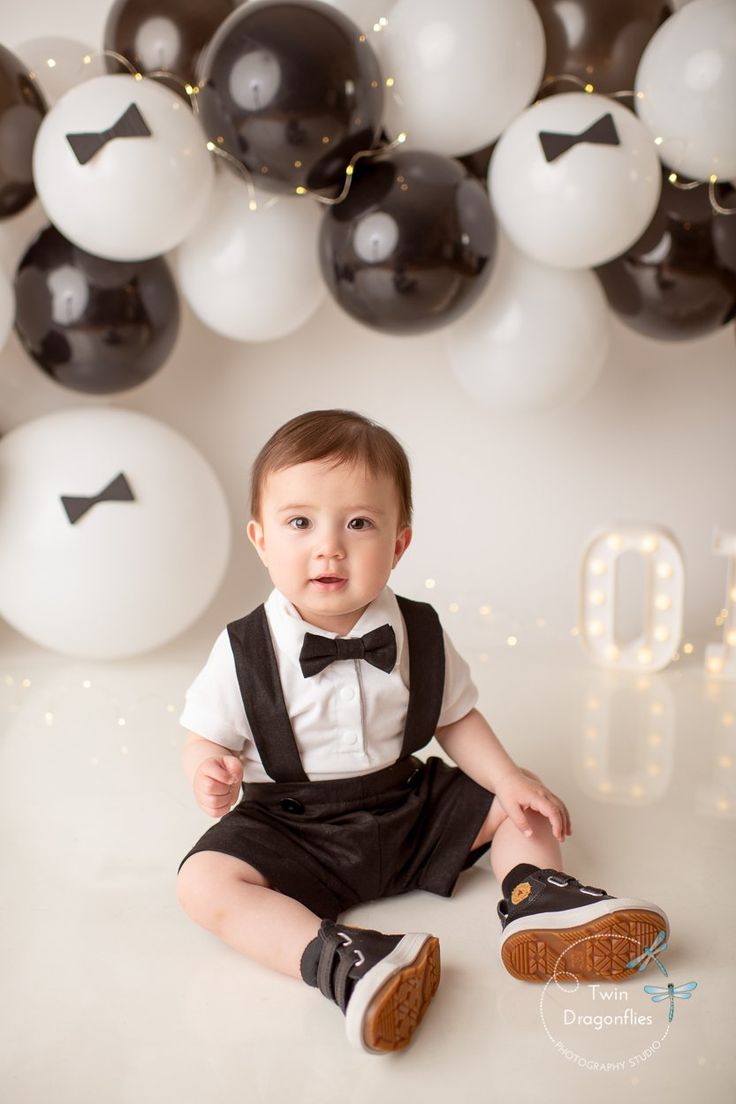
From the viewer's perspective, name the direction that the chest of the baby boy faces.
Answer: toward the camera

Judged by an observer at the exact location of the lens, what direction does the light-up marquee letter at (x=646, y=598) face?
facing the viewer

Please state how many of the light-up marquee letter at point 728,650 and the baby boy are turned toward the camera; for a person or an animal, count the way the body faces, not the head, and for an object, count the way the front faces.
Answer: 2

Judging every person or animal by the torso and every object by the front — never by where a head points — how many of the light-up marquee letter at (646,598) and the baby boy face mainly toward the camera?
2
